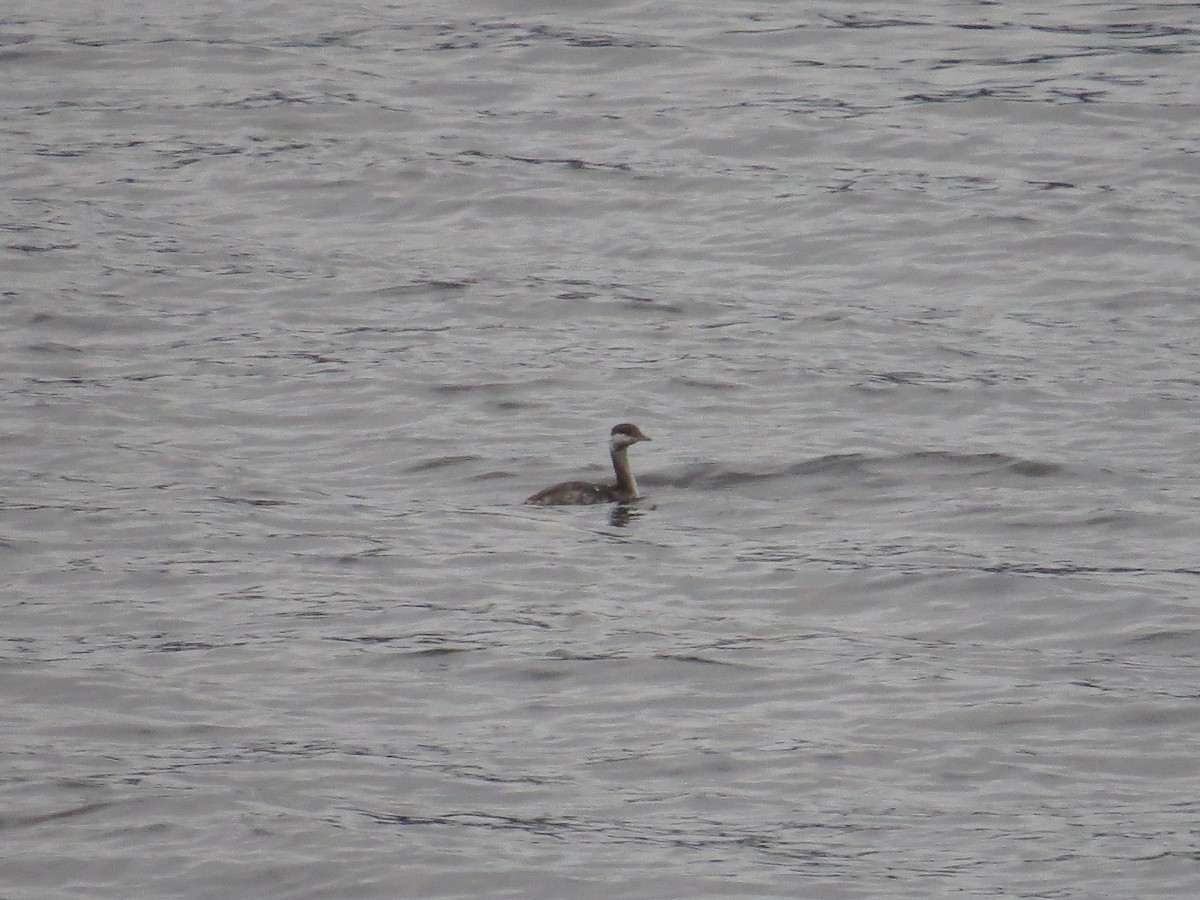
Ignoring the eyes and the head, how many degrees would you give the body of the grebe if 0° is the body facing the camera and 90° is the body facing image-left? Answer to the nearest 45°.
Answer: approximately 270°
